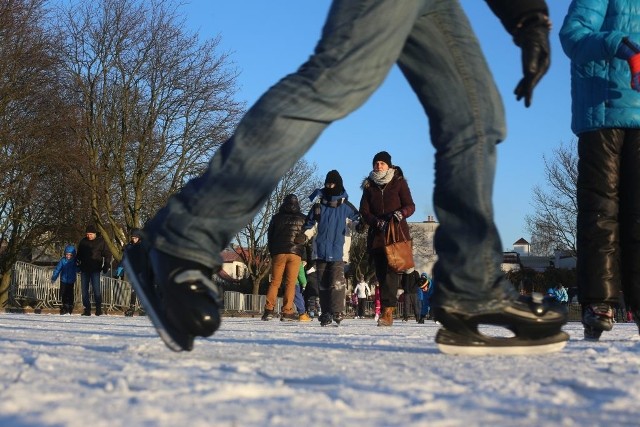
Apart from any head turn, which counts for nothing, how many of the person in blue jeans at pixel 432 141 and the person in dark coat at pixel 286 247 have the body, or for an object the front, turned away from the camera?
1

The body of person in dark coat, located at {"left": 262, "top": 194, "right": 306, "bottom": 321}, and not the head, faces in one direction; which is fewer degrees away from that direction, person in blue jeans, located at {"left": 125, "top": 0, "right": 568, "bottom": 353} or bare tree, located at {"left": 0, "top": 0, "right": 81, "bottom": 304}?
the bare tree

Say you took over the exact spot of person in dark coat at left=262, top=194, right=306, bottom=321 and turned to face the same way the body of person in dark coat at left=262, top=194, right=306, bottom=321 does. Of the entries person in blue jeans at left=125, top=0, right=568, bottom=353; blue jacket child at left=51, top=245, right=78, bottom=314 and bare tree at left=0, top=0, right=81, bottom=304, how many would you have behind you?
1

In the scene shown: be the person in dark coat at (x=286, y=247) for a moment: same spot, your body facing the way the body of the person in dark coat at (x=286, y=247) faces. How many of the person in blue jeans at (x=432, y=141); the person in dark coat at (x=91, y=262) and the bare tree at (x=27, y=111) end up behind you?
1

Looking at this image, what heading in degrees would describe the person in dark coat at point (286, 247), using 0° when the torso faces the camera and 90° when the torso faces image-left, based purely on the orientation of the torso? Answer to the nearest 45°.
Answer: approximately 180°

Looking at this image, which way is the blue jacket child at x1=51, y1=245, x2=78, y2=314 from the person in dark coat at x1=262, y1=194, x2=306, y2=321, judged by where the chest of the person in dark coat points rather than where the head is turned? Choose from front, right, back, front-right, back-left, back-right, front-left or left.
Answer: front-left

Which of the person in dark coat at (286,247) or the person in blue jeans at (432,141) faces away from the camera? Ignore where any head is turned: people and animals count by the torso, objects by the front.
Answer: the person in dark coat

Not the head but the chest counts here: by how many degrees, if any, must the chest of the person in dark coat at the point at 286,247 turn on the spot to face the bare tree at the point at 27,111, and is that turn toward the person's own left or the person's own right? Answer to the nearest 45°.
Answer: approximately 45° to the person's own left

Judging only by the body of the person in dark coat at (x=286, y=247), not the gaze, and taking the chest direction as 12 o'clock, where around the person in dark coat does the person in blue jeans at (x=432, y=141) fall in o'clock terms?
The person in blue jeans is roughly at 6 o'clock from the person in dark coat.
